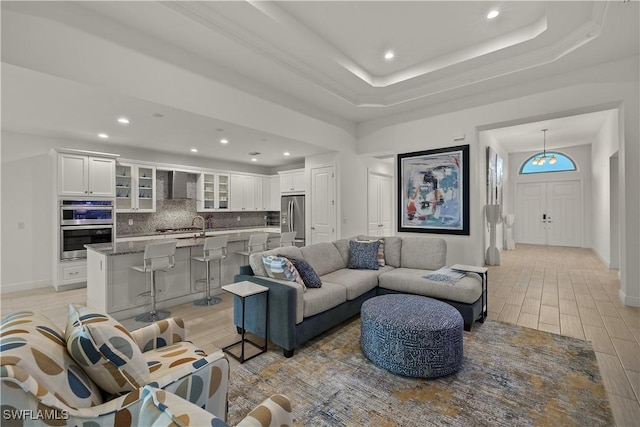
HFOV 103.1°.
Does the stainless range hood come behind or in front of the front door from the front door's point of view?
in front

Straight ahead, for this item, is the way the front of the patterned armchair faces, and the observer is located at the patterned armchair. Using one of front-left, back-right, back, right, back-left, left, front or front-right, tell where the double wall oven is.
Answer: left

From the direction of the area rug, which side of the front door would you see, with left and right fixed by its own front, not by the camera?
front

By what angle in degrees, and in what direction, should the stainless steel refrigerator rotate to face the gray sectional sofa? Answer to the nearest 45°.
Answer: approximately 45° to its left

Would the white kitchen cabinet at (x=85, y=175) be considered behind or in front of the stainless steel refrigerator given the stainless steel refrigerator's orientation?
in front

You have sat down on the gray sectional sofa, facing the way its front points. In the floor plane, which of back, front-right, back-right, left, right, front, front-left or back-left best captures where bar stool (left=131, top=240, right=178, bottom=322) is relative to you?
back-right

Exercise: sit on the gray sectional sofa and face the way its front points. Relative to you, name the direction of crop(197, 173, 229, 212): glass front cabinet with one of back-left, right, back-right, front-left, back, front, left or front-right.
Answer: back

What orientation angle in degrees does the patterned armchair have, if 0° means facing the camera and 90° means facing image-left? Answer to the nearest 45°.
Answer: approximately 270°

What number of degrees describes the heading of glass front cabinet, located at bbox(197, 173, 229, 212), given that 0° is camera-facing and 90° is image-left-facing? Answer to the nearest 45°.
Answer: approximately 315°

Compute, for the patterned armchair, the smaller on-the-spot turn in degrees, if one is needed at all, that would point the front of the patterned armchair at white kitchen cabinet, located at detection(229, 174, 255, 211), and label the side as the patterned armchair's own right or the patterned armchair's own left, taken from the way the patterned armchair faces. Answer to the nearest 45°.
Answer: approximately 90° to the patterned armchair's own left
